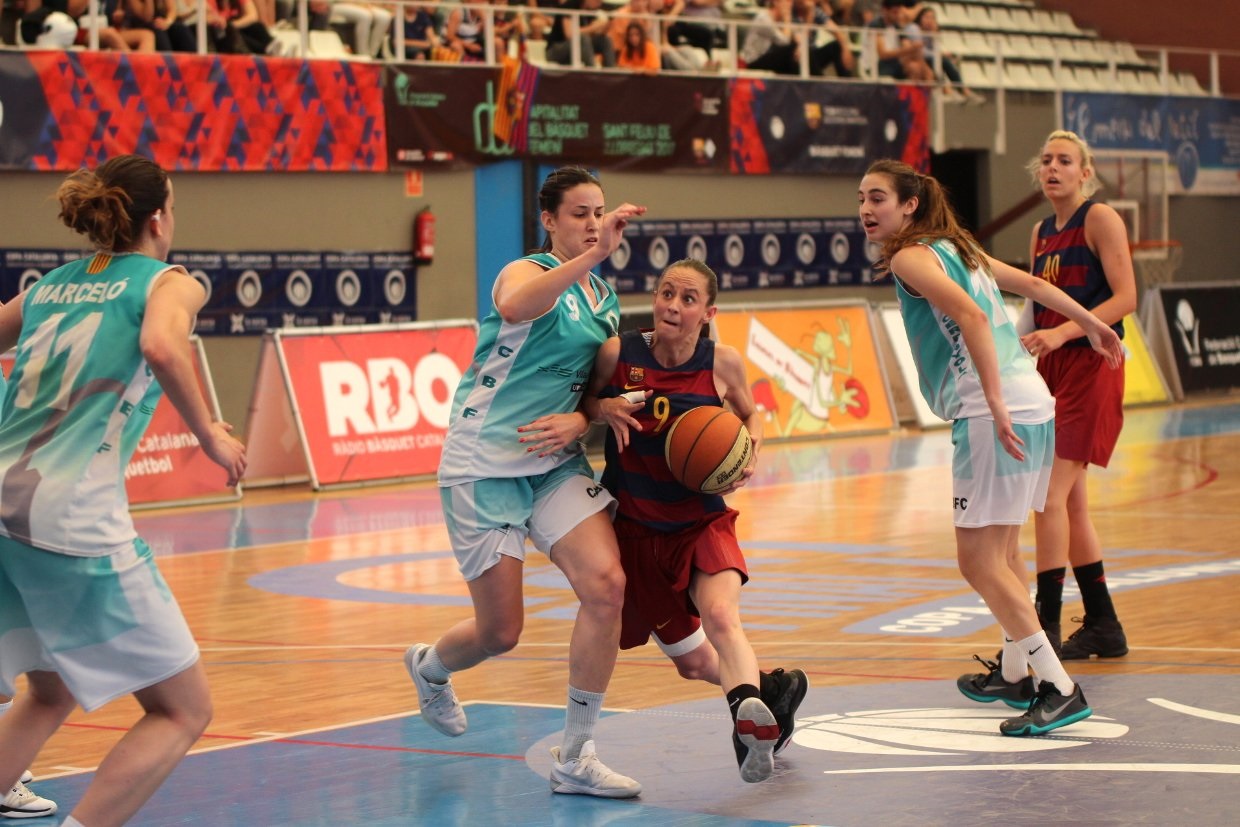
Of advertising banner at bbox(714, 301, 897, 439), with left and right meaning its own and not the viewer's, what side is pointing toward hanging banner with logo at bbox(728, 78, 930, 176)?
back

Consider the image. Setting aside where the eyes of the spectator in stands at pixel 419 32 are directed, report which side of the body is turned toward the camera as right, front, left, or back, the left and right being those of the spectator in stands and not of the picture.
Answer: front

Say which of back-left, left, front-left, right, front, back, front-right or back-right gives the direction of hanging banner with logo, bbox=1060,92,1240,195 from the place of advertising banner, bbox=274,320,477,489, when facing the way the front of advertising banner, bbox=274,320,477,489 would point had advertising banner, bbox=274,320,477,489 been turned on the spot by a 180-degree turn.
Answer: front-right

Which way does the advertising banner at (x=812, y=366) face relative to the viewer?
toward the camera

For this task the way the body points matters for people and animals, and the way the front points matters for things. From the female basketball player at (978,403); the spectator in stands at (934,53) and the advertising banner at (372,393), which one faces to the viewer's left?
the female basketball player

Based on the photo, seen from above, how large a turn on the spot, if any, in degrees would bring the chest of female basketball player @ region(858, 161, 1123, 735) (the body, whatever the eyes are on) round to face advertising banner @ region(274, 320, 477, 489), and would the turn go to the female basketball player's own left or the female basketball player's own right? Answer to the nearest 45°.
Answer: approximately 45° to the female basketball player's own right

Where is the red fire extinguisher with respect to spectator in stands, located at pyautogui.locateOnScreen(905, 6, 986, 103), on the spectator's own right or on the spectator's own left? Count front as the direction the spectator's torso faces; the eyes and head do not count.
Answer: on the spectator's own right

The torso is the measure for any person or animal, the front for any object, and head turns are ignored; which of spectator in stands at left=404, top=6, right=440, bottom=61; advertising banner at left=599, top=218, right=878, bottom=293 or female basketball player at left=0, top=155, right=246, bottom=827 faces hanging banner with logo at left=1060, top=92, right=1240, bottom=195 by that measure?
the female basketball player

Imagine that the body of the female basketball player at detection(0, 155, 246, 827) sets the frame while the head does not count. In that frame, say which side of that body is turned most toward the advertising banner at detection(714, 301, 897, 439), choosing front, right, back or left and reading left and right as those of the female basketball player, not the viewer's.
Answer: front

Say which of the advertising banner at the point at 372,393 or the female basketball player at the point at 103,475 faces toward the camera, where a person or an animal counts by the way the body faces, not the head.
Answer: the advertising banner

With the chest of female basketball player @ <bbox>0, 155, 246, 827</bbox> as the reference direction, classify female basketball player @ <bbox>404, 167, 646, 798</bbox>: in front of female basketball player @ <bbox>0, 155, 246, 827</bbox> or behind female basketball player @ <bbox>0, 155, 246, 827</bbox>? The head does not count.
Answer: in front

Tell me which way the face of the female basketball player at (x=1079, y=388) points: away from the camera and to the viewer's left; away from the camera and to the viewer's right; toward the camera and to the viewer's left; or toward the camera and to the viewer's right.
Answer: toward the camera and to the viewer's left

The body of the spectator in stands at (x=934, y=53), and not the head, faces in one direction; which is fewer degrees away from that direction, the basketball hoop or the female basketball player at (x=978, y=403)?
the female basketball player

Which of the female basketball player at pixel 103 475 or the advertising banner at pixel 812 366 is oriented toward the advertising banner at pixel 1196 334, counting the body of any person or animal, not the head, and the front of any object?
the female basketball player

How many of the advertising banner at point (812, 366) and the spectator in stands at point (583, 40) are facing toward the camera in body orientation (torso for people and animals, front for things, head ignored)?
2

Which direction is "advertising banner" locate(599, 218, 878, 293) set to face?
toward the camera

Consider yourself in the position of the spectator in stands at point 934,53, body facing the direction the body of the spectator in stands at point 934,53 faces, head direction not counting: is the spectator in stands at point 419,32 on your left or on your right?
on your right
